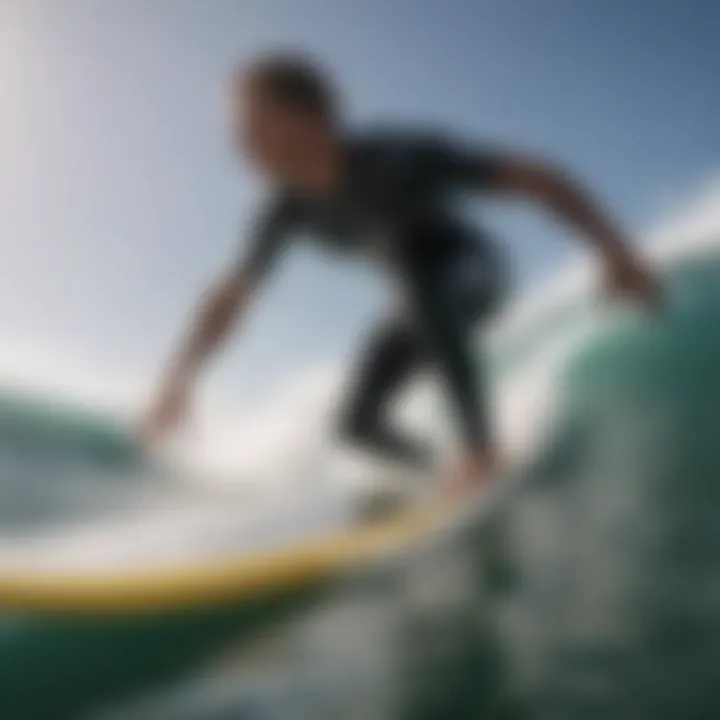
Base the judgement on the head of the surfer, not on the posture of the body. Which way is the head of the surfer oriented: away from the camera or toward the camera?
toward the camera

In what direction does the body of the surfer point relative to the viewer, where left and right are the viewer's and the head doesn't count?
facing the viewer and to the left of the viewer
